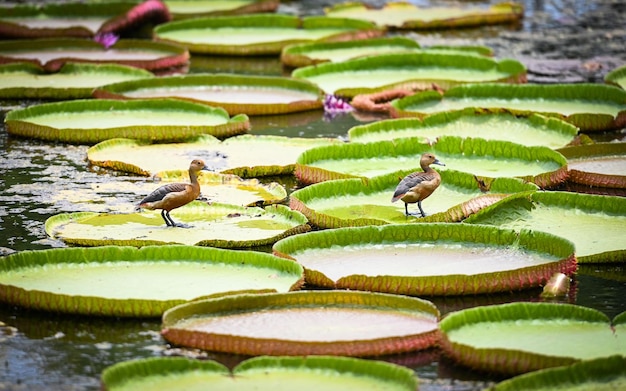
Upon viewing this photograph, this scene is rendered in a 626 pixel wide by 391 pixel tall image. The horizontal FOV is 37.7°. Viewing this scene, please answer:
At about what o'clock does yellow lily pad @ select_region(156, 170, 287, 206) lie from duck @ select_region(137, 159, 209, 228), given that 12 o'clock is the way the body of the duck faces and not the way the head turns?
The yellow lily pad is roughly at 10 o'clock from the duck.

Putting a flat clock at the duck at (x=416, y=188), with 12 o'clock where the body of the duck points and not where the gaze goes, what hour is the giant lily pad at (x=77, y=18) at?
The giant lily pad is roughly at 8 o'clock from the duck.

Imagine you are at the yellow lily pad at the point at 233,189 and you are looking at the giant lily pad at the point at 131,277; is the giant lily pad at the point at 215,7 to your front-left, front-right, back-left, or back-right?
back-right

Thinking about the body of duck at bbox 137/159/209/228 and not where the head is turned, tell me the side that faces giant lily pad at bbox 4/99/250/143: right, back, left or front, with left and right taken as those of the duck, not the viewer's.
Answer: left

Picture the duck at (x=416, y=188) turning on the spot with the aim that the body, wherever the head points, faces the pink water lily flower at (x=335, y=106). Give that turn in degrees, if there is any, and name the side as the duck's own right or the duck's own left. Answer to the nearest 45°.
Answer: approximately 90° to the duck's own left

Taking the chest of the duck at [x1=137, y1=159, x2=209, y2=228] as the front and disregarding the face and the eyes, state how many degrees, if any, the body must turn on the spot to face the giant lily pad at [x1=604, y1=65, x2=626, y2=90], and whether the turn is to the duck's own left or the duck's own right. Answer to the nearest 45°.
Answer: approximately 45° to the duck's own left

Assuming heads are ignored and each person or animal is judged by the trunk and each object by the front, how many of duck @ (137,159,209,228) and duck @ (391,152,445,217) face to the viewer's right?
2

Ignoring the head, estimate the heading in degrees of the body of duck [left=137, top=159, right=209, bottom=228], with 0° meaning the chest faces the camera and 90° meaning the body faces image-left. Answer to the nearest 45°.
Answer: approximately 270°

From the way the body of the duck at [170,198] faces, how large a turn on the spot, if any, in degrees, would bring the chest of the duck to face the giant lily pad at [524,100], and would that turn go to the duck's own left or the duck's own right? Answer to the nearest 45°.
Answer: approximately 45° to the duck's own left

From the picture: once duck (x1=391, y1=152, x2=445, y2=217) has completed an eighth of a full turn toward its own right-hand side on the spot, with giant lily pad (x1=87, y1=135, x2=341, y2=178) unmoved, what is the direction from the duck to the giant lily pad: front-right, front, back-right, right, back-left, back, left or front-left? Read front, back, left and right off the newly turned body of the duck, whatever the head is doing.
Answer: back

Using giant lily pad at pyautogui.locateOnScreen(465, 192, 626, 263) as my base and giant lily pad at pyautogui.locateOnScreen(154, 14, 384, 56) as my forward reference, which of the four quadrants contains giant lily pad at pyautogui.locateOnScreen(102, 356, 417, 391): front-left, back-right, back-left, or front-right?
back-left

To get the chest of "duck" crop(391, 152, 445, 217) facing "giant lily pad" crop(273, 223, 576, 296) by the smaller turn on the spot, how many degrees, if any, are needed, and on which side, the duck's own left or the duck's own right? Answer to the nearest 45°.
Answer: approximately 90° to the duck's own right

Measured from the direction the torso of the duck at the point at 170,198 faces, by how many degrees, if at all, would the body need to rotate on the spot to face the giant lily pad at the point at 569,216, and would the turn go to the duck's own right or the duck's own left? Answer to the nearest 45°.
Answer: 0° — it already faces it

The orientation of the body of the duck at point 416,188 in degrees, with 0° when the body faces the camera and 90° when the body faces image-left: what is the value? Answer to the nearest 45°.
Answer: approximately 270°
